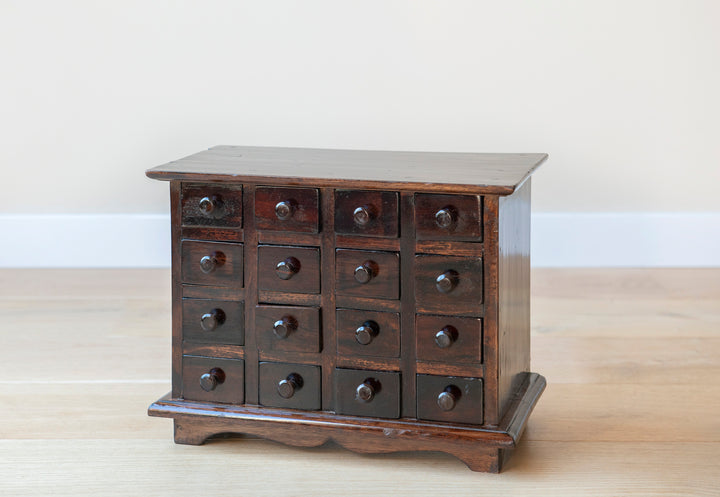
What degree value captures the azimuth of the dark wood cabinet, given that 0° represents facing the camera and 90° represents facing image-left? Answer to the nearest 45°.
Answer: approximately 0°
